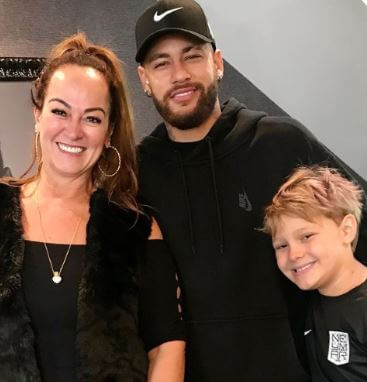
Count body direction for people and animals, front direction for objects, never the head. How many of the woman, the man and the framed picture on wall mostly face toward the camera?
3

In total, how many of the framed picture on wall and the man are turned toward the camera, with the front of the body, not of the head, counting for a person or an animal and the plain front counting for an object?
2

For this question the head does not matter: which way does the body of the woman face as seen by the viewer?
toward the camera

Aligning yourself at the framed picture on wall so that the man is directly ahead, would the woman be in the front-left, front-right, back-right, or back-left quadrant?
front-right

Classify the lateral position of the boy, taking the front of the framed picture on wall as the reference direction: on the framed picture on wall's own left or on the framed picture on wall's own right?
on the framed picture on wall's own left

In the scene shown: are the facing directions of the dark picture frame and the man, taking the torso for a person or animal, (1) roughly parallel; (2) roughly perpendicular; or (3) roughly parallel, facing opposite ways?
roughly parallel

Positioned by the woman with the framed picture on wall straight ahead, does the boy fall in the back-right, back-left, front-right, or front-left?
back-right

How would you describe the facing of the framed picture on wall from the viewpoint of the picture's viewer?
facing the viewer

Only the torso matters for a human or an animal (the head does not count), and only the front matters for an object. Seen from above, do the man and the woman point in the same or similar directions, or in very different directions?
same or similar directions

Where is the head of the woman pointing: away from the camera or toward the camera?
toward the camera

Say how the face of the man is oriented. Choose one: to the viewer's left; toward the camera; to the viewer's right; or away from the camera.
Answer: toward the camera

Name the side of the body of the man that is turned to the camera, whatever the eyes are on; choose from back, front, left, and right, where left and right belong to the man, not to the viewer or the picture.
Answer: front

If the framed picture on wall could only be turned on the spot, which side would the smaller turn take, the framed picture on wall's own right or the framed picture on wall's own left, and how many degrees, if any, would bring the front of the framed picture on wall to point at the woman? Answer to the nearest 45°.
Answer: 0° — it already faces them

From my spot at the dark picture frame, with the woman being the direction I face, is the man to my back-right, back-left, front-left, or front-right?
front-left

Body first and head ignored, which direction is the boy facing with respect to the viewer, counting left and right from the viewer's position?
facing the viewer and to the left of the viewer
